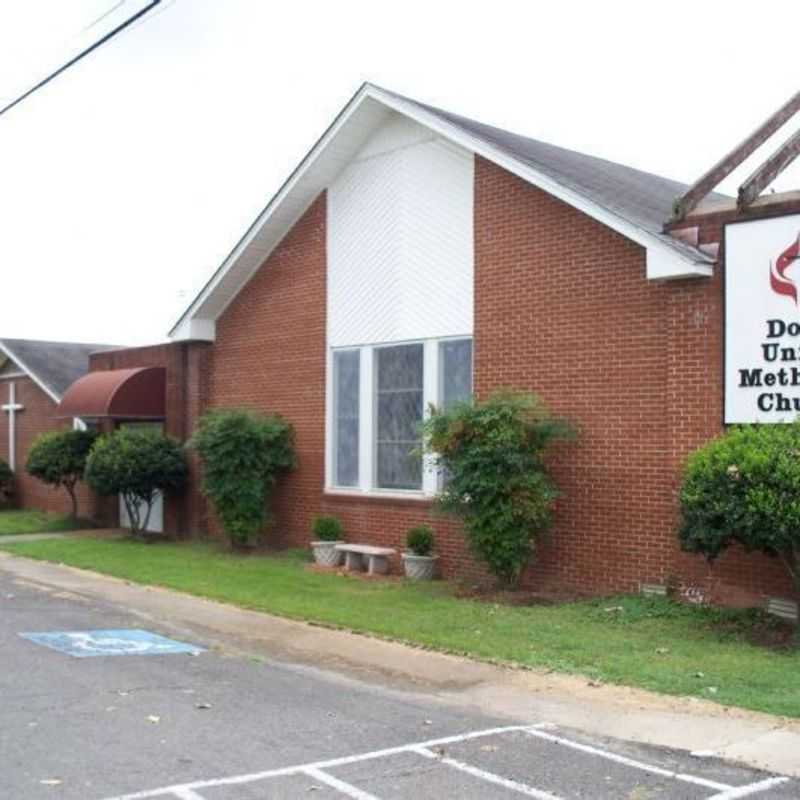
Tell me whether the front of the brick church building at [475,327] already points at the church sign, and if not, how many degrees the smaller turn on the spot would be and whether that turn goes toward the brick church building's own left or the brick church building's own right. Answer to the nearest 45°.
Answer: approximately 90° to the brick church building's own left

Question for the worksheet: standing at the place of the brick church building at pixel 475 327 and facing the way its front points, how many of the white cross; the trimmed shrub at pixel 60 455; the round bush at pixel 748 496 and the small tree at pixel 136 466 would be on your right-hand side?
3

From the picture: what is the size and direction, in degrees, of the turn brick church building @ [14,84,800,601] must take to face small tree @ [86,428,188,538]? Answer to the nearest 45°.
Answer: approximately 90° to its right

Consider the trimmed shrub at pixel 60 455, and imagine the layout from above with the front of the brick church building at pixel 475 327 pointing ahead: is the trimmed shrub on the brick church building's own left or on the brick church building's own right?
on the brick church building's own right

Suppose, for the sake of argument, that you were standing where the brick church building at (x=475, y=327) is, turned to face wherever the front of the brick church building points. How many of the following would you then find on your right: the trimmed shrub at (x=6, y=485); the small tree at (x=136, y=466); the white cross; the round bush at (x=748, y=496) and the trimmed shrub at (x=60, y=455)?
4

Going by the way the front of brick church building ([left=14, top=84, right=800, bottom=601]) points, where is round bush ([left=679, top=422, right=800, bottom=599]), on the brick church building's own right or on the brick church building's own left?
on the brick church building's own left

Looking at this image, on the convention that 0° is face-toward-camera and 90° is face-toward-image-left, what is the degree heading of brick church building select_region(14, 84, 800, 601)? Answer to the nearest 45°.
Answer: approximately 45°

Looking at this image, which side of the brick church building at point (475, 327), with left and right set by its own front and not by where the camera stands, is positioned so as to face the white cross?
right

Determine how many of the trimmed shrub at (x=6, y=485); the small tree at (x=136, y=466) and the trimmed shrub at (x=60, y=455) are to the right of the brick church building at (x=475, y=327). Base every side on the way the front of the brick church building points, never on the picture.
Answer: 3
